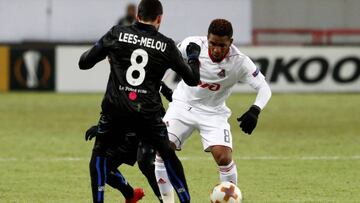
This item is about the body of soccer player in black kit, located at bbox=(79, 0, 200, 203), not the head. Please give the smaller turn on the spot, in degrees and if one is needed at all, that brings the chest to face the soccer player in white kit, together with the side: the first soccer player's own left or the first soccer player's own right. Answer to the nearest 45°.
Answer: approximately 45° to the first soccer player's own right

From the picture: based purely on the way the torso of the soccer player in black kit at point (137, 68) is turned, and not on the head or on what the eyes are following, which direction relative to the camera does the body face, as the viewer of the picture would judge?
away from the camera

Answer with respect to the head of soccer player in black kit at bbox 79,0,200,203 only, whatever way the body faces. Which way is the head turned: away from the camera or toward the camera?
away from the camera
